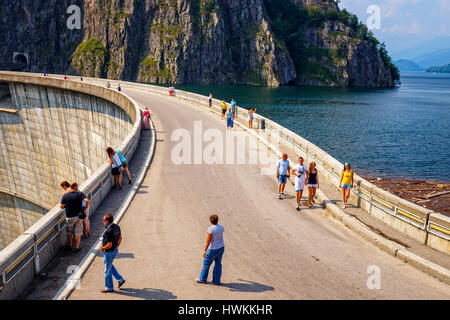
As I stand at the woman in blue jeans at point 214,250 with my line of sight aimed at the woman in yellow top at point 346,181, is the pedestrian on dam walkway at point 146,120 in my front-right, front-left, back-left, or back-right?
front-left

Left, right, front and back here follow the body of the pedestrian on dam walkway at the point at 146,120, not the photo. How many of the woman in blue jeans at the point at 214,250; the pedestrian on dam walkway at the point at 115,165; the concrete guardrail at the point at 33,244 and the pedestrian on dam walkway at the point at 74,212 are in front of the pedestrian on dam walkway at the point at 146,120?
4

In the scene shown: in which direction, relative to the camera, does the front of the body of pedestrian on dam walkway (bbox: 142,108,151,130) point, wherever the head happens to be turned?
toward the camera

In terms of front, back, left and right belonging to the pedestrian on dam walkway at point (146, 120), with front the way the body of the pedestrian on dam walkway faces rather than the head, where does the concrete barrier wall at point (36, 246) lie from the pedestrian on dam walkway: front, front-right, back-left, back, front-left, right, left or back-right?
front

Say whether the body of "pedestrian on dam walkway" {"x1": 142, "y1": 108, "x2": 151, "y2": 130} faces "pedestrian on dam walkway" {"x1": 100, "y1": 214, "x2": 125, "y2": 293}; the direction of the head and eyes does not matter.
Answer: yes
